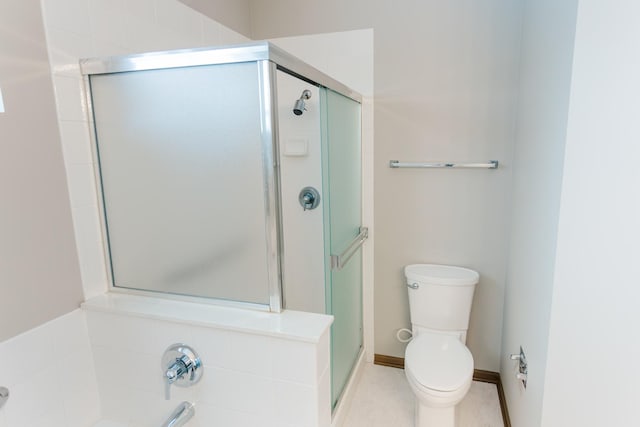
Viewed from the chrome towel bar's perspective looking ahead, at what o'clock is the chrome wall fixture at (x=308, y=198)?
The chrome wall fixture is roughly at 2 o'clock from the chrome towel bar.

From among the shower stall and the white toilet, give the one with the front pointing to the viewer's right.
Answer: the shower stall

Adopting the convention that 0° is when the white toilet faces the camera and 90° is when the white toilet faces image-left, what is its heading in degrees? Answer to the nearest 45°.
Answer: approximately 0°

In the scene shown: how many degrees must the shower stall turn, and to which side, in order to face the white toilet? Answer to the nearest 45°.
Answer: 0° — it already faces it

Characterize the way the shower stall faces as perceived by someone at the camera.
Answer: facing to the right of the viewer
